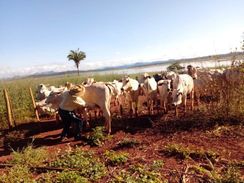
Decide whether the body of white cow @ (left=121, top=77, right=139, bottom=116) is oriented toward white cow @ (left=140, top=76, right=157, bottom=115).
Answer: no

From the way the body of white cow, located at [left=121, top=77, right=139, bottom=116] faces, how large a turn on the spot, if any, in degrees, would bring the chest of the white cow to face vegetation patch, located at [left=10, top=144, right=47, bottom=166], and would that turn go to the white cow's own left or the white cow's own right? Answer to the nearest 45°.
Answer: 0° — it already faces it

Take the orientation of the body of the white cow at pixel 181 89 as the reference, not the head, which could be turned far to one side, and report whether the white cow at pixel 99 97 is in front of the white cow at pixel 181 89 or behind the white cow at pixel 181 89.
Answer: in front

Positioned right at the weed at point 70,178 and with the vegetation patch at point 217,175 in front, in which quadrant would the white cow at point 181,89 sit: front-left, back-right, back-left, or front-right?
front-left

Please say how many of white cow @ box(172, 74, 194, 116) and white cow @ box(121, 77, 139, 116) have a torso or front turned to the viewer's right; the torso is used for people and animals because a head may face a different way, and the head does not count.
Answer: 0

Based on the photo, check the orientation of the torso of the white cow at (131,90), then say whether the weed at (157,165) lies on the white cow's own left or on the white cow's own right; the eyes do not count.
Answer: on the white cow's own left

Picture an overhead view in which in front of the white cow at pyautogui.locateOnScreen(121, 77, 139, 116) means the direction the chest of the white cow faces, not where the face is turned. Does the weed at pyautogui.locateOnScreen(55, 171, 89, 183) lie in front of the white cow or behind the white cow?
in front

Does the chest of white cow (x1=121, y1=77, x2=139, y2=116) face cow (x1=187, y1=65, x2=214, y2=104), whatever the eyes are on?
no

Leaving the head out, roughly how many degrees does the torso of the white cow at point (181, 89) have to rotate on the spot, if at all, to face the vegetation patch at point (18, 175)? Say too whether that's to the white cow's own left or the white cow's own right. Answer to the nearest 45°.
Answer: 0° — it already faces it

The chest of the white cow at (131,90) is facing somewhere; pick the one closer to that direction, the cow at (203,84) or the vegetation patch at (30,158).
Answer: the vegetation patch

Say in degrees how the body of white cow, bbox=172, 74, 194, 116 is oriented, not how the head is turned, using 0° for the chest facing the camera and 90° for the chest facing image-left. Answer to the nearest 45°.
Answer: approximately 45°

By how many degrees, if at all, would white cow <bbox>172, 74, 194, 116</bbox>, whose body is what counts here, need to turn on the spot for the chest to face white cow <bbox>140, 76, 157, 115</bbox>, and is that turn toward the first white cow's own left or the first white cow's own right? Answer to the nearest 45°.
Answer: approximately 45° to the first white cow's own right

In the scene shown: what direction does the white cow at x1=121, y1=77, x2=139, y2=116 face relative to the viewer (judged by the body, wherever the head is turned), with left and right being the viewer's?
facing the viewer and to the left of the viewer

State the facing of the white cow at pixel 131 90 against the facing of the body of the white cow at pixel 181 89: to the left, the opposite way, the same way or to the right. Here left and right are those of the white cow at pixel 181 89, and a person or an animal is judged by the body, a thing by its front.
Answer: the same way
